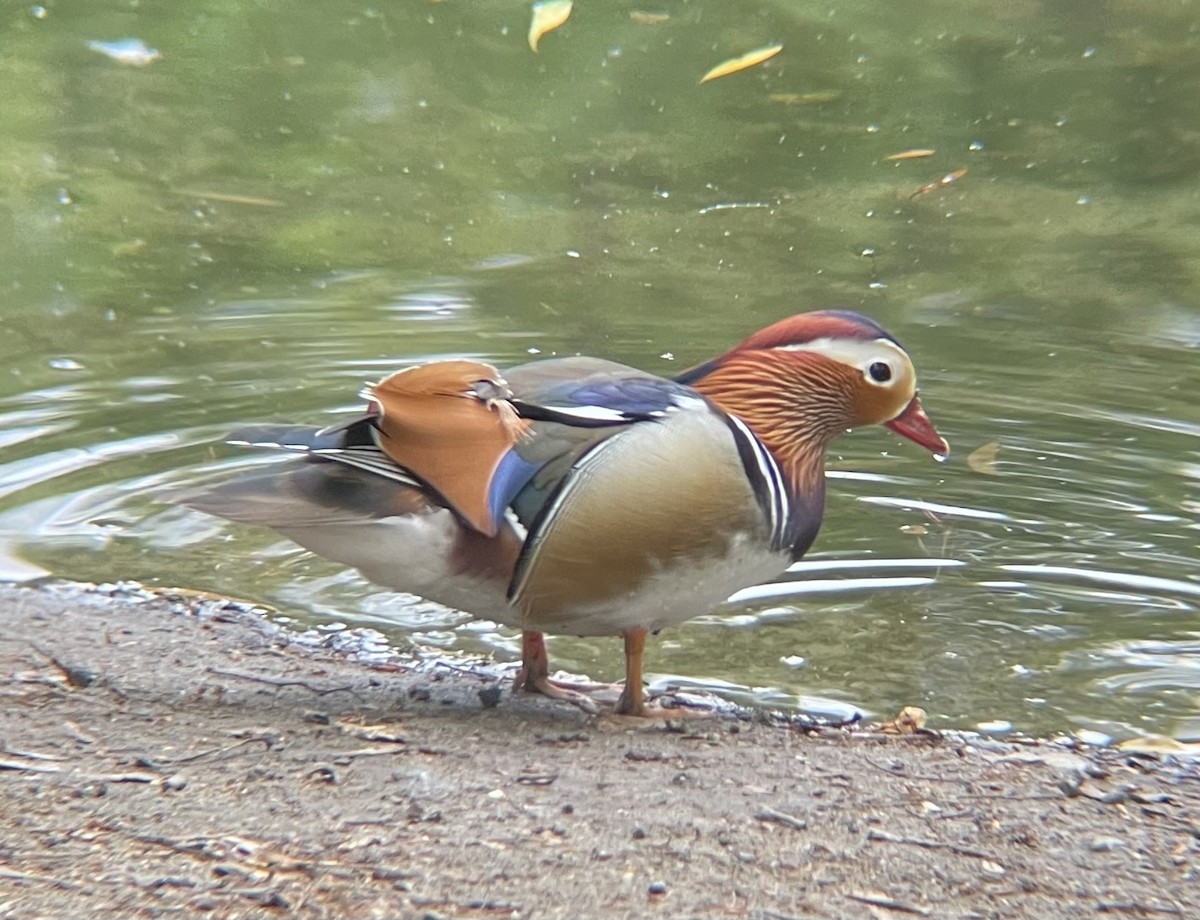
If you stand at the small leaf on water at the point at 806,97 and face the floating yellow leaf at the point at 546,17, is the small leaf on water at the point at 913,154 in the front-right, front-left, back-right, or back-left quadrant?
back-left

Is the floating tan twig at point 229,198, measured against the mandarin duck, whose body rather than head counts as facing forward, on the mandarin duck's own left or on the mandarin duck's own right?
on the mandarin duck's own left

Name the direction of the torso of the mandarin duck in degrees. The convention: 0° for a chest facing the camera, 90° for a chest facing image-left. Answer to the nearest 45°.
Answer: approximately 270°

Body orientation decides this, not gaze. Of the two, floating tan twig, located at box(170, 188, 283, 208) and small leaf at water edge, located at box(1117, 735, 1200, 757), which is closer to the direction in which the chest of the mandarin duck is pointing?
the small leaf at water edge

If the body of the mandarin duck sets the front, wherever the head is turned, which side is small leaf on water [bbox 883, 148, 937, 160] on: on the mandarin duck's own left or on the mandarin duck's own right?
on the mandarin duck's own left

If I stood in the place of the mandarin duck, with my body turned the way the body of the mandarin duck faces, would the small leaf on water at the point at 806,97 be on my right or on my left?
on my left

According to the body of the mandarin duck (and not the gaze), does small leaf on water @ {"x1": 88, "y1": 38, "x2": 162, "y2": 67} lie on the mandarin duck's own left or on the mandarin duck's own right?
on the mandarin duck's own left

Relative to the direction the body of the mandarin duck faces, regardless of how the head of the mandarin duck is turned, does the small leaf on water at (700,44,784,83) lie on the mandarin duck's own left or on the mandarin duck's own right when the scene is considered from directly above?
on the mandarin duck's own left

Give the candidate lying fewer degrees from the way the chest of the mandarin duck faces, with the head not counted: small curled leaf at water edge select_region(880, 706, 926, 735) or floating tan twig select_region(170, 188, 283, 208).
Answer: the small curled leaf at water edge
